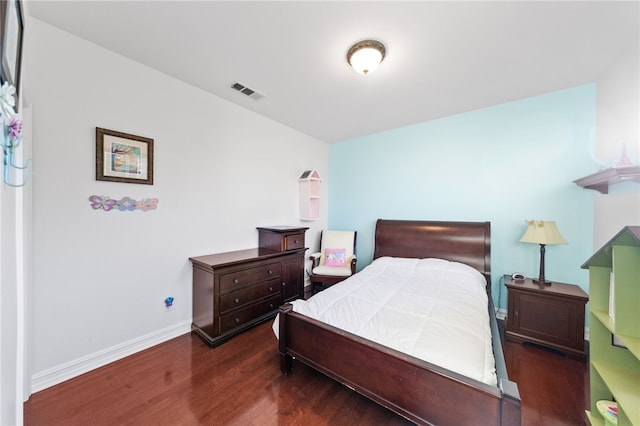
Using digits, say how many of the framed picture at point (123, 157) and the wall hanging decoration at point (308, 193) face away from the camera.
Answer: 0

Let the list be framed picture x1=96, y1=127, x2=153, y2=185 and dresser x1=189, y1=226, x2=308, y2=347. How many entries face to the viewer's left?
0

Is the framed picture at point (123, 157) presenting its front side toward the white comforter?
yes

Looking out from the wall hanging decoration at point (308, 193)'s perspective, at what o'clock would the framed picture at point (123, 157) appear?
The framed picture is roughly at 3 o'clock from the wall hanging decoration.

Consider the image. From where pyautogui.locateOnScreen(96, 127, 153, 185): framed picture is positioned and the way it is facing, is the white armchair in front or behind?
in front

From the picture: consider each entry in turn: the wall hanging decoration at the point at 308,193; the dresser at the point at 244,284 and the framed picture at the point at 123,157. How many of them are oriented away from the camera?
0

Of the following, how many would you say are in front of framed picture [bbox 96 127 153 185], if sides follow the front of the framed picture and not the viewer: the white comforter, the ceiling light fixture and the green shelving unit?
3

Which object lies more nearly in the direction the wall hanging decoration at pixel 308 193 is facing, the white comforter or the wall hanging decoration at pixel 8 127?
the white comforter

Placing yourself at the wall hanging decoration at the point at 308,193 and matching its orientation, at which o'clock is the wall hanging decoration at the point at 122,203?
the wall hanging decoration at the point at 122,203 is roughly at 3 o'clock from the wall hanging decoration at the point at 308,193.

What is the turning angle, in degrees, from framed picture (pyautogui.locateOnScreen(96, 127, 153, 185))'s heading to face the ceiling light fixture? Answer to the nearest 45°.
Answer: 0° — it already faces it

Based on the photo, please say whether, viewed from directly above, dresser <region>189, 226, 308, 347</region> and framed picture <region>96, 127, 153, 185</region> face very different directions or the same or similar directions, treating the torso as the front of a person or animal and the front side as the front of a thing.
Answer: same or similar directions

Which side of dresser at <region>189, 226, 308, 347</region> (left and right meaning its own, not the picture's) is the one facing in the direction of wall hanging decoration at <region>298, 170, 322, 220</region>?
left

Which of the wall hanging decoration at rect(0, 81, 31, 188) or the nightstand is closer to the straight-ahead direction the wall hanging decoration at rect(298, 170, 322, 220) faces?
the nightstand

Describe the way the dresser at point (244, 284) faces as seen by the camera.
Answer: facing the viewer and to the right of the viewer
